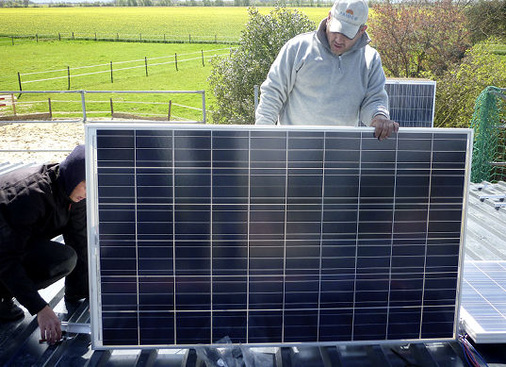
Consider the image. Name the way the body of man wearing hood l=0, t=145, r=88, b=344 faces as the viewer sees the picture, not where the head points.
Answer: to the viewer's right

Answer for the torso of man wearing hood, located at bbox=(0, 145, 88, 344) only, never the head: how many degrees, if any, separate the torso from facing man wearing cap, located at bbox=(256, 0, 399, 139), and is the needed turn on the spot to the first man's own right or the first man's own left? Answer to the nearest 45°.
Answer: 0° — they already face them

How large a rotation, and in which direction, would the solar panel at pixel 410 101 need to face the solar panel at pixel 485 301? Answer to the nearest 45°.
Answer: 0° — it already faces it

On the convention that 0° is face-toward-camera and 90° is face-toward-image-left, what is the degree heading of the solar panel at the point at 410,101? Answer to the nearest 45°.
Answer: approximately 0°

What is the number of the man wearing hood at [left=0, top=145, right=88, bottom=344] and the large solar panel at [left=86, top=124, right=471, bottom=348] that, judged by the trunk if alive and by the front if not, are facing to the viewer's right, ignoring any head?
1
